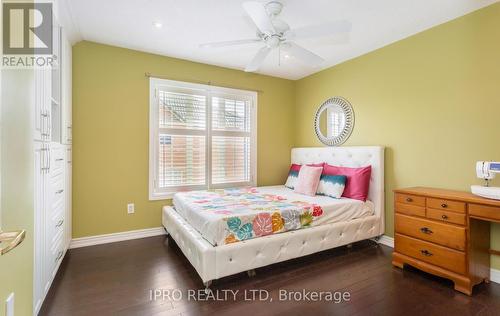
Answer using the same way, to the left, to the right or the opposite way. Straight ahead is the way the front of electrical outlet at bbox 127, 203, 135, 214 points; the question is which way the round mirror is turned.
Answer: to the right

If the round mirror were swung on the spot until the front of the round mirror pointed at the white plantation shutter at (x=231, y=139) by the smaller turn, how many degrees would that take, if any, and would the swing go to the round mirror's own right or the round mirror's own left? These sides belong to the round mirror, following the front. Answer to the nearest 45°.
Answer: approximately 45° to the round mirror's own right

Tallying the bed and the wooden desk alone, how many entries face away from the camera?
0

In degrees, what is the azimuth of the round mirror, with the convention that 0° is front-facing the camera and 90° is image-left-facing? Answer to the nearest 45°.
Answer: approximately 45°

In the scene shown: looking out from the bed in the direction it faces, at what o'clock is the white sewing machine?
The white sewing machine is roughly at 8 o'clock from the bed.

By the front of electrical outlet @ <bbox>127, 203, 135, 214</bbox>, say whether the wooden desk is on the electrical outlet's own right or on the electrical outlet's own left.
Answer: on the electrical outlet's own left

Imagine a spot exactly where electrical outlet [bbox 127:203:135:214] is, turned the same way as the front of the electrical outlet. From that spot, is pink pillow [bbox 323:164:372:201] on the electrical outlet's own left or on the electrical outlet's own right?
on the electrical outlet's own left

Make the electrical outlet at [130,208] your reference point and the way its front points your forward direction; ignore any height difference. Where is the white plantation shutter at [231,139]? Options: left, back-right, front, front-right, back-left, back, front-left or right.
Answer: left

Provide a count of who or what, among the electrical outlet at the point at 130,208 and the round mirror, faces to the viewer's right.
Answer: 0

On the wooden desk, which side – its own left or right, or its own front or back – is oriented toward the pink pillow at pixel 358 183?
right

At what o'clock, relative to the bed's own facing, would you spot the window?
The window is roughly at 3 o'clock from the bed.

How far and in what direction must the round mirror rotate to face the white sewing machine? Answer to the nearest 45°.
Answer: approximately 90° to its left
